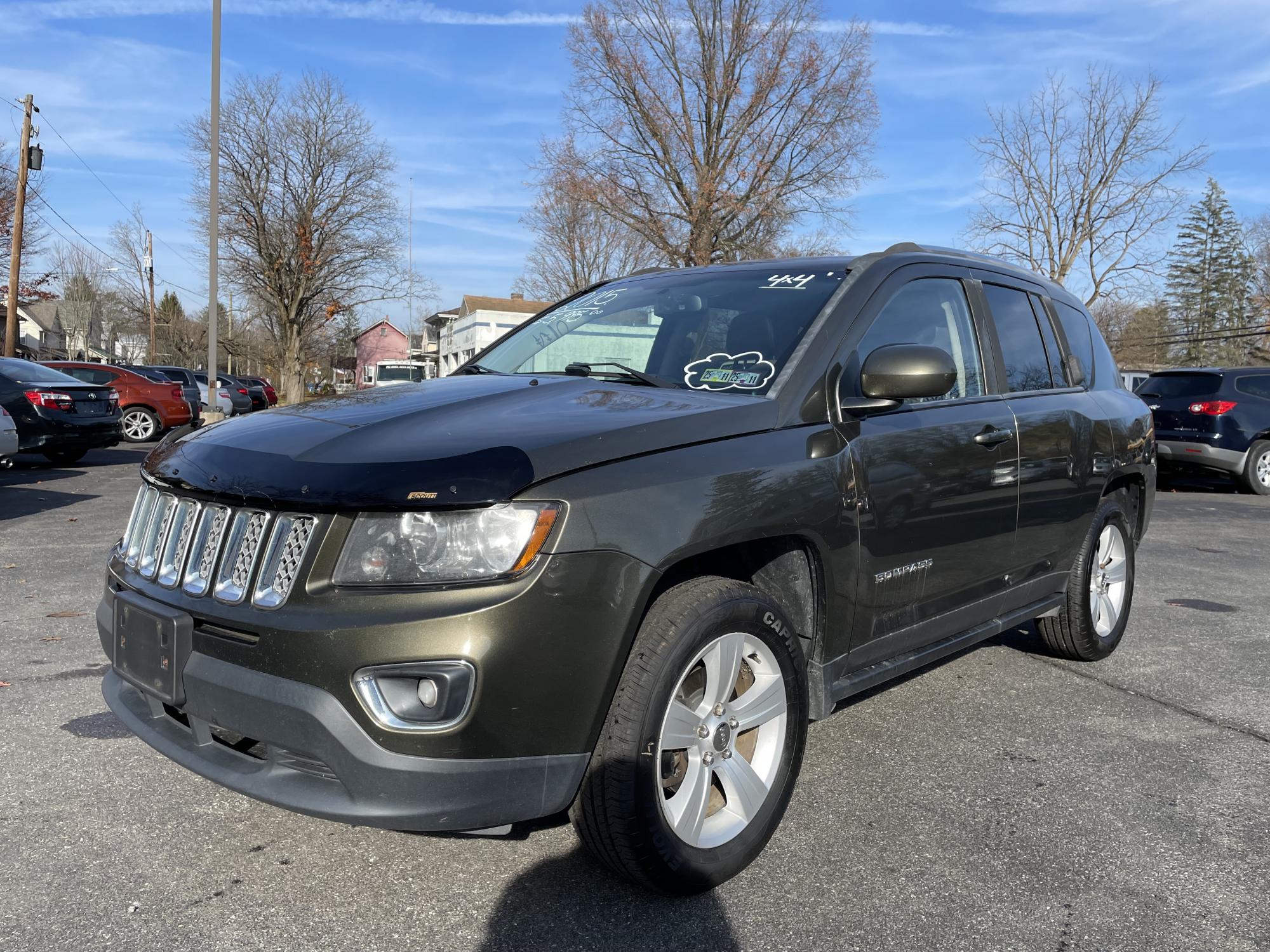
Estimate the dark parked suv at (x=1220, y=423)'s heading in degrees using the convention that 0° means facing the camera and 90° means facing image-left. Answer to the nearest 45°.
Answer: approximately 225°

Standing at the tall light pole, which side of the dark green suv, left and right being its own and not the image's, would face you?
right

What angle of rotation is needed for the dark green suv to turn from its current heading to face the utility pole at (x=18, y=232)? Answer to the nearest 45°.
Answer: approximately 90° to its right

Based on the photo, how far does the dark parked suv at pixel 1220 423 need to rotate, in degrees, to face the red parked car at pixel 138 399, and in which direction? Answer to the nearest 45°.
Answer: approximately 135° to its left

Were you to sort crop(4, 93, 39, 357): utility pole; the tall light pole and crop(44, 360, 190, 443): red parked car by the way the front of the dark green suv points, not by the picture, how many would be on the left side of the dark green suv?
0

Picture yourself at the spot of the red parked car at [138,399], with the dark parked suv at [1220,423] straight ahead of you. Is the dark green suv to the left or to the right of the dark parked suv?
right

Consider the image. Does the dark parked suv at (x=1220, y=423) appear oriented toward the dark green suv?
no

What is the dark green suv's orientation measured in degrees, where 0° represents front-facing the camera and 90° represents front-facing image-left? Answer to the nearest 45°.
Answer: approximately 45°

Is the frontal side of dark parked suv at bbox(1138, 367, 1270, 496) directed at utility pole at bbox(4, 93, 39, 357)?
no

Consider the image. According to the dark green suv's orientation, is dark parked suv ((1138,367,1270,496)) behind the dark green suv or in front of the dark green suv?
behind

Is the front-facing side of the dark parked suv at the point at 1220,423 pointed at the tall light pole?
no

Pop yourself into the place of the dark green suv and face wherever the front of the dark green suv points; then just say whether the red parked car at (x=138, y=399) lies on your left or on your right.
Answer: on your right
